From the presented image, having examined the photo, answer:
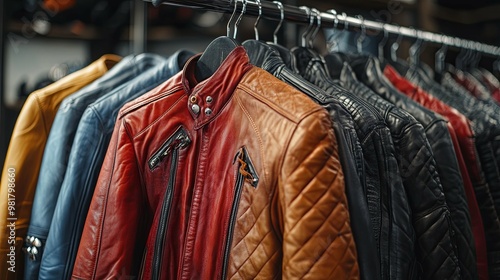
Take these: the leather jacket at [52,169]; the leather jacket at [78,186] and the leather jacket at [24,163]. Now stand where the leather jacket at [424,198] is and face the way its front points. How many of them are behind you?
0

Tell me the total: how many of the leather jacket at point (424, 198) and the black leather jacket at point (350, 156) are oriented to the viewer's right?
0

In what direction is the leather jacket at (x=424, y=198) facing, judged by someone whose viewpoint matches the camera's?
facing the viewer and to the left of the viewer

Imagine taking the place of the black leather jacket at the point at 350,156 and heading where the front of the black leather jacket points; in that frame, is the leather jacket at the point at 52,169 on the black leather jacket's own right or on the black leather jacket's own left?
on the black leather jacket's own right

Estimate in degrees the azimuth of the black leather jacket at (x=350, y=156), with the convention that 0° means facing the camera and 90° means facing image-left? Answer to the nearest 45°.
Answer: approximately 45°

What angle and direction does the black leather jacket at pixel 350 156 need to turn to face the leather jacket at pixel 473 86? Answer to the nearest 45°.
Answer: approximately 180°

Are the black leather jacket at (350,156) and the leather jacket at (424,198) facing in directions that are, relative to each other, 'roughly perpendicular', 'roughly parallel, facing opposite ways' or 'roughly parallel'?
roughly parallel

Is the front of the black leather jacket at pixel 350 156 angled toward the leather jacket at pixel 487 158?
no

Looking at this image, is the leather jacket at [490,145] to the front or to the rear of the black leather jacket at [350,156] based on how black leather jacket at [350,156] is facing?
to the rear
